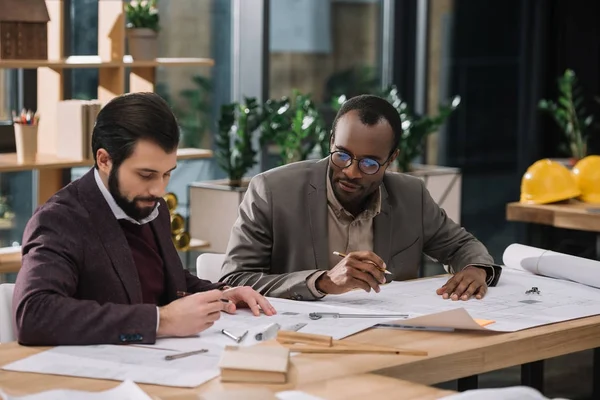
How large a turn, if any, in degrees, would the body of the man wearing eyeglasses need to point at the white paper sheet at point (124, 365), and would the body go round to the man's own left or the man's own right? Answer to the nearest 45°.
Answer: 0° — they already face it

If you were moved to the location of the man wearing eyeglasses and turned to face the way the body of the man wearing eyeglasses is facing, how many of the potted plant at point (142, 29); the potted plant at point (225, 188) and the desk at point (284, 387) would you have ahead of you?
1

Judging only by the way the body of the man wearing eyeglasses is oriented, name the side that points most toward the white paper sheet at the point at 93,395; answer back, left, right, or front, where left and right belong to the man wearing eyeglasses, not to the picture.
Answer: front

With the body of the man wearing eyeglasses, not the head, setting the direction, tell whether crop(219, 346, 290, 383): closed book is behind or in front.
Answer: in front

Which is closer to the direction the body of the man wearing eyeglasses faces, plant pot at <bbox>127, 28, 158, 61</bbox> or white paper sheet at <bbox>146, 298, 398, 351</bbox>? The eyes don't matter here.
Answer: the white paper sheet

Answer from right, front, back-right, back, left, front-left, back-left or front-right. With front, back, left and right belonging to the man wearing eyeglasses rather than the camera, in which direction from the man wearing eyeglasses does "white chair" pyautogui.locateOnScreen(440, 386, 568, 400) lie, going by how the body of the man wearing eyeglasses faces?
front

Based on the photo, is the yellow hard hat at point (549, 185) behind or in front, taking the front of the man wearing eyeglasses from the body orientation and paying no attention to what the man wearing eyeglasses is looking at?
behind

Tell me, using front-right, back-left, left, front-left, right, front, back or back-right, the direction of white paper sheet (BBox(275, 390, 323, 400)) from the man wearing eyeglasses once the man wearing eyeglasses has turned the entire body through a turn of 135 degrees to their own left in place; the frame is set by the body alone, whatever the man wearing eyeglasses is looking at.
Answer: back-right

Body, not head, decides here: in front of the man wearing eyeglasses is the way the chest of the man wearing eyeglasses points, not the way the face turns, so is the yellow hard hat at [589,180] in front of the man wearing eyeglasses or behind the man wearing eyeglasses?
behind

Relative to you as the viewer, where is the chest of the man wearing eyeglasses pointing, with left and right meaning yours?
facing the viewer

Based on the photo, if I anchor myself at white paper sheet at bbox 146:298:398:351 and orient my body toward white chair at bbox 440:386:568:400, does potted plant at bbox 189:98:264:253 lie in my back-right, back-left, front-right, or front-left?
back-left

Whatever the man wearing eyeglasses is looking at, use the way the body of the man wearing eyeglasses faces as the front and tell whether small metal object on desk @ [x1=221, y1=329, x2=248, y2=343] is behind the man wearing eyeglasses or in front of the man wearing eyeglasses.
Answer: in front

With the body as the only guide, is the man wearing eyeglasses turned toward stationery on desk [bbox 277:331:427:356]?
yes

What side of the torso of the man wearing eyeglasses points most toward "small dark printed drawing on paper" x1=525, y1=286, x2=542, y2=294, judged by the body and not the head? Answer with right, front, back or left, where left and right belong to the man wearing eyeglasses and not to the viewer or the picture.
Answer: left
